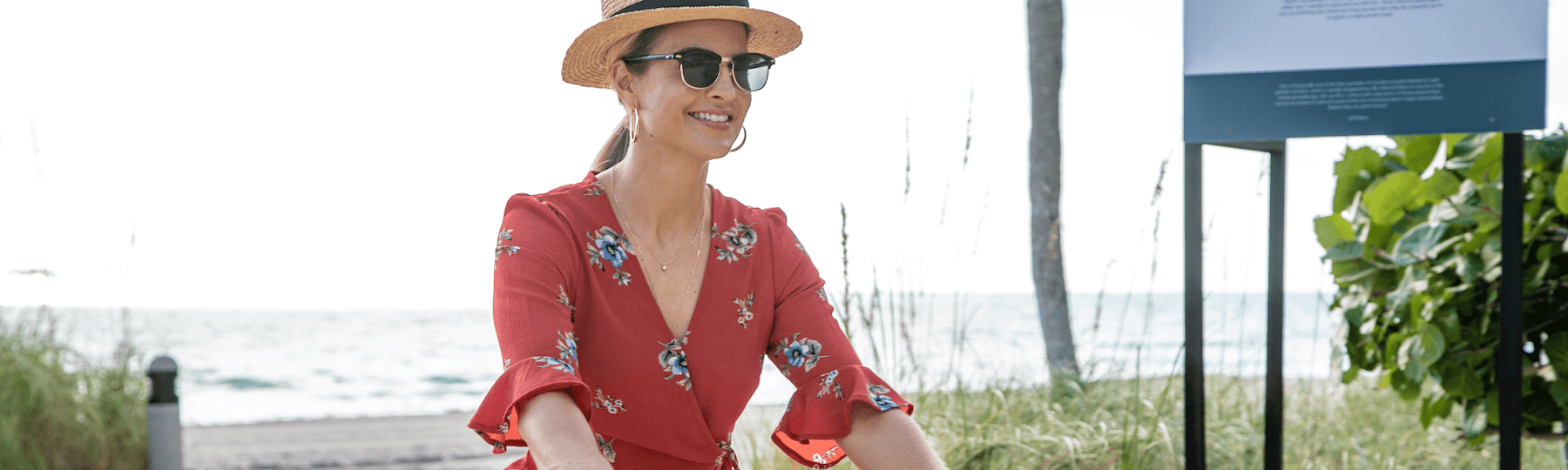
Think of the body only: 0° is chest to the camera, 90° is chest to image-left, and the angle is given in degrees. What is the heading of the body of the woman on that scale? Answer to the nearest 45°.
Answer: approximately 315°

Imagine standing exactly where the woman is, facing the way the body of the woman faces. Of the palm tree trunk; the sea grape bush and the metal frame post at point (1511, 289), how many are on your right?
0

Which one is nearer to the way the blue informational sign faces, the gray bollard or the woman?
the woman

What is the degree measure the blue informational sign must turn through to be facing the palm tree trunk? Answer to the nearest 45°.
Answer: approximately 135° to its right

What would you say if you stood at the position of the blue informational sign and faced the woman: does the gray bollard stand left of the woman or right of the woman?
right

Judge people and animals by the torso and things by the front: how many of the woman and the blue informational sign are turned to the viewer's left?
0

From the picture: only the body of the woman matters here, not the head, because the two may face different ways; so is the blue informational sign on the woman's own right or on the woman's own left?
on the woman's own left

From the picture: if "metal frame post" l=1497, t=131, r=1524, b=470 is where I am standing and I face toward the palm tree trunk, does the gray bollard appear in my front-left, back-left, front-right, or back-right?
front-left

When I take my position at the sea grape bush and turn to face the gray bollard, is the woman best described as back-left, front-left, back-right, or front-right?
front-left

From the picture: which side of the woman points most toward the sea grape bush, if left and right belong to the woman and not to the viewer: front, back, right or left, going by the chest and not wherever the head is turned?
left

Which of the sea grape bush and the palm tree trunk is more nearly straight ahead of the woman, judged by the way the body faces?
the sea grape bush

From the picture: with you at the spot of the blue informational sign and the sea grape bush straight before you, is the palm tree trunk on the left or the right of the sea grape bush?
left

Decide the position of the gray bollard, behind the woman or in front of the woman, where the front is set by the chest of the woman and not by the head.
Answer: behind

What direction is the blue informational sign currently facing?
toward the camera

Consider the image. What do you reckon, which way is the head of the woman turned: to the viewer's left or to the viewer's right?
to the viewer's right

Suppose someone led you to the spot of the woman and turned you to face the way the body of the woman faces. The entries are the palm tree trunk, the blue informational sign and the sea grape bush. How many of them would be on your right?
0
